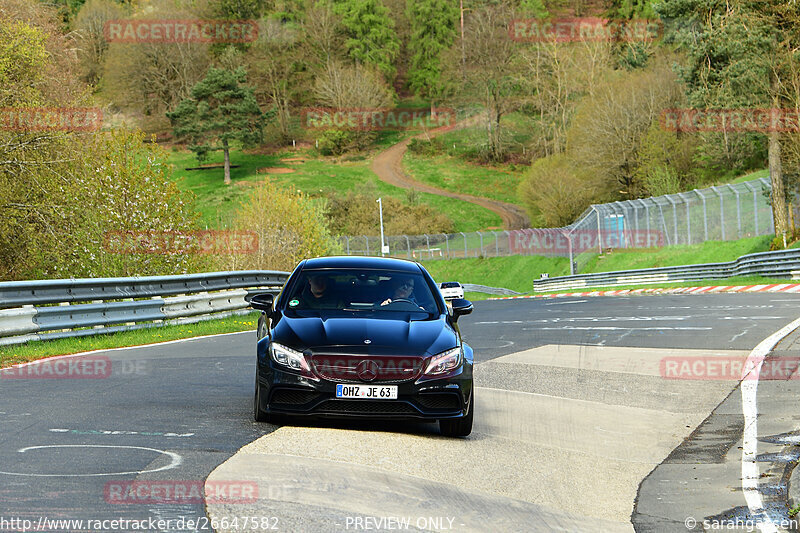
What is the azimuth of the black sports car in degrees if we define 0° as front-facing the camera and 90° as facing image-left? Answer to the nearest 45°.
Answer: approximately 0°

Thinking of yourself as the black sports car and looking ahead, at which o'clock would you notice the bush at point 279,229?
The bush is roughly at 6 o'clock from the black sports car.

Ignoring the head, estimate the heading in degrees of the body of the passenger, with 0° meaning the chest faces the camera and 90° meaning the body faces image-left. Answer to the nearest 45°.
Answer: approximately 0°

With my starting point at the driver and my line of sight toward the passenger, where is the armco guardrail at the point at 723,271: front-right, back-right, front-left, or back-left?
back-right

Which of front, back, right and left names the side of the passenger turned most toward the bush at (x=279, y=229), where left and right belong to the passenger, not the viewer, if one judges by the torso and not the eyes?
back

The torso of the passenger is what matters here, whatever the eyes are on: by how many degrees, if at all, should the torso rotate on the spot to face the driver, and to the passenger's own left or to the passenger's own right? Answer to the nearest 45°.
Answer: approximately 90° to the passenger's own left

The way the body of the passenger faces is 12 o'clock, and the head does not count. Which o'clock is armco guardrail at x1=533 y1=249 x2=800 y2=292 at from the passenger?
The armco guardrail is roughly at 7 o'clock from the passenger.

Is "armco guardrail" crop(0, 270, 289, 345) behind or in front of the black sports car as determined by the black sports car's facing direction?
behind
